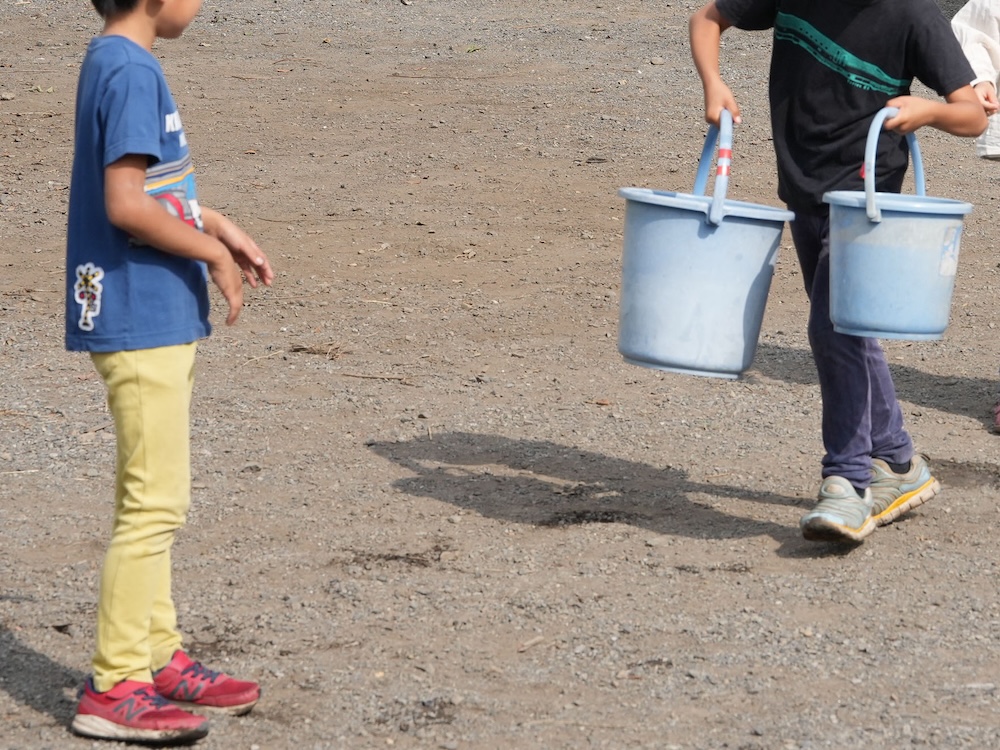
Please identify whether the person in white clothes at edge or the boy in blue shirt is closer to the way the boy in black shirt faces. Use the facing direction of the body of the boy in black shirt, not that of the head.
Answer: the boy in blue shirt

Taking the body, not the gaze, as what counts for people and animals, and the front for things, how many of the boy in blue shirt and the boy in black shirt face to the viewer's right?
1

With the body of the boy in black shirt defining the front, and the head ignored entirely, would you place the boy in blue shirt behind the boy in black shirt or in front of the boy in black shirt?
in front

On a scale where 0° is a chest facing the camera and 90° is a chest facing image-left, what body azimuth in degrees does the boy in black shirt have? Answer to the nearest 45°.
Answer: approximately 45°

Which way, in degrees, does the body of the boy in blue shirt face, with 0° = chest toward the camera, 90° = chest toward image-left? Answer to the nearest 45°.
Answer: approximately 270°

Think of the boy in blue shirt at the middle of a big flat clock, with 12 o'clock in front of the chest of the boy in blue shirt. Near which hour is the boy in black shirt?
The boy in black shirt is roughly at 11 o'clock from the boy in blue shirt.

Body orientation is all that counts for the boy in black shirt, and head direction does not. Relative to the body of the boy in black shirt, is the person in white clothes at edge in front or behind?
behind

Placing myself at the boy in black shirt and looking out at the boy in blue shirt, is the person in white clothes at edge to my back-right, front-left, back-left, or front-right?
back-right
